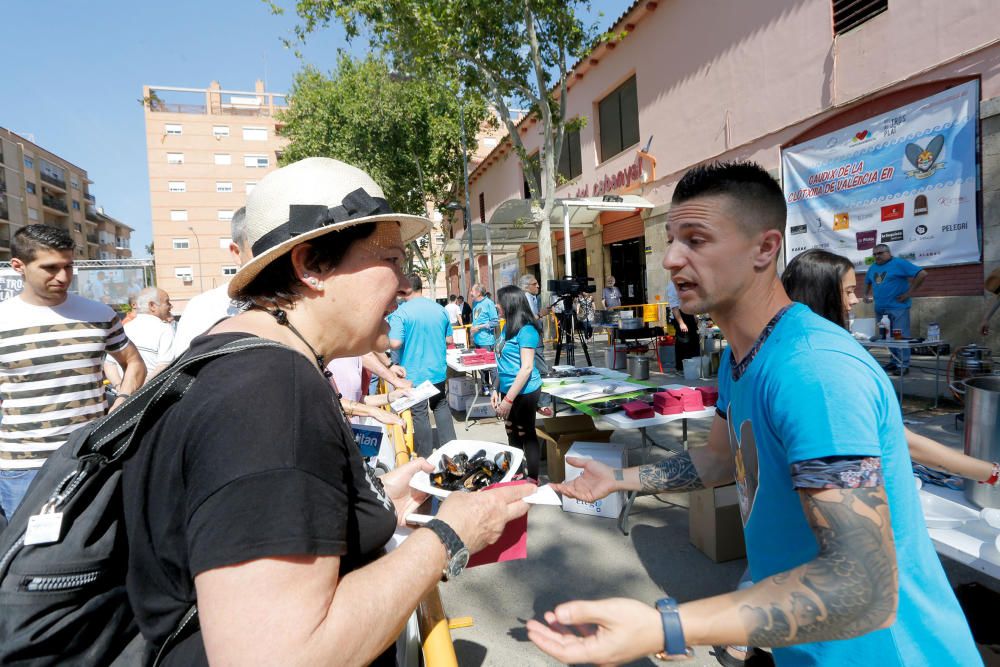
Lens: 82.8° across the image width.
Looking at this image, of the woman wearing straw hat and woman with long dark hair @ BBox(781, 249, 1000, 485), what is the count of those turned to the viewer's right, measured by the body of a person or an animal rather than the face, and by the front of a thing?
2

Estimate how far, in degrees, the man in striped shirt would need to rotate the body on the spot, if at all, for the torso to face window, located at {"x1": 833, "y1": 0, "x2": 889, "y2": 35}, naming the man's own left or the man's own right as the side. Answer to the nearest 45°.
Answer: approximately 45° to the man's own left

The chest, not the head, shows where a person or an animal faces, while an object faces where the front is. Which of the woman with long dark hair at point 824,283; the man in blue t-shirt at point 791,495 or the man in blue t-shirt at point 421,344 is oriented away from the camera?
the man in blue t-shirt at point 421,344

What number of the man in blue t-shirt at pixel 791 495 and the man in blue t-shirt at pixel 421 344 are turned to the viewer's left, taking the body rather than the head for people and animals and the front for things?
1

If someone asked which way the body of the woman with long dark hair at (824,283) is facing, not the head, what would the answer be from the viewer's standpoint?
to the viewer's right

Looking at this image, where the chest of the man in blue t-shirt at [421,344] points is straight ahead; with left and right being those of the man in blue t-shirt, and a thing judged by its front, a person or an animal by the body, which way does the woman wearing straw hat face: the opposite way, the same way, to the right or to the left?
to the right

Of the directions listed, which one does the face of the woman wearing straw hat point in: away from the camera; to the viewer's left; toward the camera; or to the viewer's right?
to the viewer's right

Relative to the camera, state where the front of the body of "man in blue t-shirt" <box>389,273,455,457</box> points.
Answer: away from the camera

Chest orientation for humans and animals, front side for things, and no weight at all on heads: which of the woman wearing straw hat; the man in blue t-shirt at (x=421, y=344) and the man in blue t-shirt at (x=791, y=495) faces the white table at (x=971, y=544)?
the woman wearing straw hat

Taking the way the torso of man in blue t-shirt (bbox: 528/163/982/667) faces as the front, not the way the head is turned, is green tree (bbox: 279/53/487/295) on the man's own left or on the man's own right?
on the man's own right

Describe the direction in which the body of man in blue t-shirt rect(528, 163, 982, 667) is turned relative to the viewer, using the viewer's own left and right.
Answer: facing to the left of the viewer

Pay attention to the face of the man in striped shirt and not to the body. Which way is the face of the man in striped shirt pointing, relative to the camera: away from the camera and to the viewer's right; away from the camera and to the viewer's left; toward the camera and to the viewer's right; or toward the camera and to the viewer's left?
toward the camera and to the viewer's right
